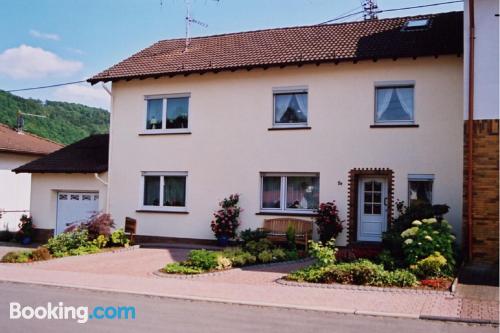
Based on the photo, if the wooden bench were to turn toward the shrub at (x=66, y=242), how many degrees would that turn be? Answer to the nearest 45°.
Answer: approximately 90° to its right

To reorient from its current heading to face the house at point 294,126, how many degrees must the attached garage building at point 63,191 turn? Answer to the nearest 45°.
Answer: approximately 45° to its left

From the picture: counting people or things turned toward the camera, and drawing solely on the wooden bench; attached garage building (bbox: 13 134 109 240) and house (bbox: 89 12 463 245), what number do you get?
3

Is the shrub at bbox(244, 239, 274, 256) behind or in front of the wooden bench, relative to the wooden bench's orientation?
in front

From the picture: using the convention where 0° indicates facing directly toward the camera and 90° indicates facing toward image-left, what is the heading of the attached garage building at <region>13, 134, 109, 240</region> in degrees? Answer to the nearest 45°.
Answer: approximately 0°

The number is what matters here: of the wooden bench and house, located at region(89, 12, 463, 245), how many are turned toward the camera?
2

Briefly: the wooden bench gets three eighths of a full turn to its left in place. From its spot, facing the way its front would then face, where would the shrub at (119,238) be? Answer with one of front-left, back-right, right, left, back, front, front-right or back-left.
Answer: back-left

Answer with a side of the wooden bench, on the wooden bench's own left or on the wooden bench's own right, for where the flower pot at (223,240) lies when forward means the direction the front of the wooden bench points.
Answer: on the wooden bench's own right

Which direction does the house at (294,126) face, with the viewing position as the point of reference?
facing the viewer

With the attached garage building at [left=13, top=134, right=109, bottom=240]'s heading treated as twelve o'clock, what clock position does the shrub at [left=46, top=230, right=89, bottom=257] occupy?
The shrub is roughly at 12 o'clock from the attached garage building.
